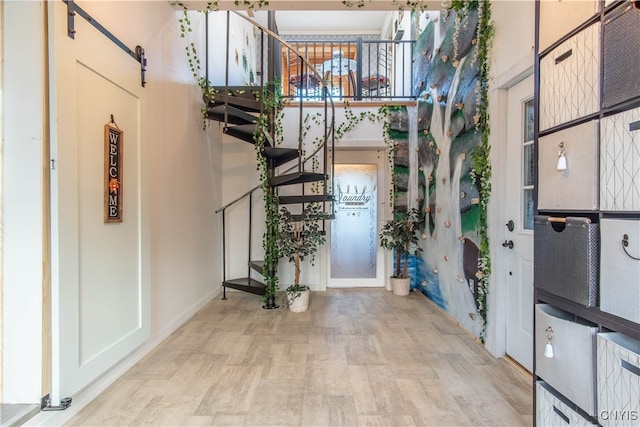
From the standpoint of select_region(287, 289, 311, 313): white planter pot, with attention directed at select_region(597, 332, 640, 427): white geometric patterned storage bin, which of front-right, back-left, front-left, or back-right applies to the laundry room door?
back-left

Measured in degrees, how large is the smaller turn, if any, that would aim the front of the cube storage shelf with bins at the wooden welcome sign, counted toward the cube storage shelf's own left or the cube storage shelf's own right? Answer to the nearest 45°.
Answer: approximately 45° to the cube storage shelf's own right

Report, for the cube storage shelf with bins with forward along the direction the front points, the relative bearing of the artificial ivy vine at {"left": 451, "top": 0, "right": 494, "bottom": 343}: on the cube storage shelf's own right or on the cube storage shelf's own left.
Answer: on the cube storage shelf's own right

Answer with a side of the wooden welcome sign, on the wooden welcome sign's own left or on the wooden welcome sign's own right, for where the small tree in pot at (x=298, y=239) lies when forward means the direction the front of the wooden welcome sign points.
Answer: on the wooden welcome sign's own left

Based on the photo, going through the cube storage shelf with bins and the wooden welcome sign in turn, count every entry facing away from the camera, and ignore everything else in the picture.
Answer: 0

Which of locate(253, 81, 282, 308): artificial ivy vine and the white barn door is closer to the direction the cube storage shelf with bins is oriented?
the white barn door

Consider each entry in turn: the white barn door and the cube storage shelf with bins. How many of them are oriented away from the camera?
0

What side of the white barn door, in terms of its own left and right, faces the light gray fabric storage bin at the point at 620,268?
front

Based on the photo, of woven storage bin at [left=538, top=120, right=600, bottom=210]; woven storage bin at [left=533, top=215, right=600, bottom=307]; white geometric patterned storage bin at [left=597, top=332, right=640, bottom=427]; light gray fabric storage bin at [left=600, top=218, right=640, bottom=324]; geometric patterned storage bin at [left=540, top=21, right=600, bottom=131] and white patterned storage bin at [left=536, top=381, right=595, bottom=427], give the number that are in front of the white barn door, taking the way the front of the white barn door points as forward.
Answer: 6

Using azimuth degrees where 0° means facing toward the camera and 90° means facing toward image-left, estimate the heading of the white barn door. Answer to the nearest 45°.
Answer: approximately 315°

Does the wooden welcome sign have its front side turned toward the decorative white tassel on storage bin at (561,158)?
yes

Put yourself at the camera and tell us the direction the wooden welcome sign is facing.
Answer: facing the viewer and to the right of the viewer

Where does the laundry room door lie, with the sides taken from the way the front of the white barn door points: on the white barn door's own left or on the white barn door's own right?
on the white barn door's own left

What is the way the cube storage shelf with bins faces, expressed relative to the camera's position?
facing the viewer and to the left of the viewer

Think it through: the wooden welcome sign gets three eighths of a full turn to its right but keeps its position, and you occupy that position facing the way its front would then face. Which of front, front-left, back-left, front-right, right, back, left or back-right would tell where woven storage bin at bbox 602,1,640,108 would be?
back-left

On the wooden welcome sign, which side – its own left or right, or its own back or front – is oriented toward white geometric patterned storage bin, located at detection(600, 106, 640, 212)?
front
